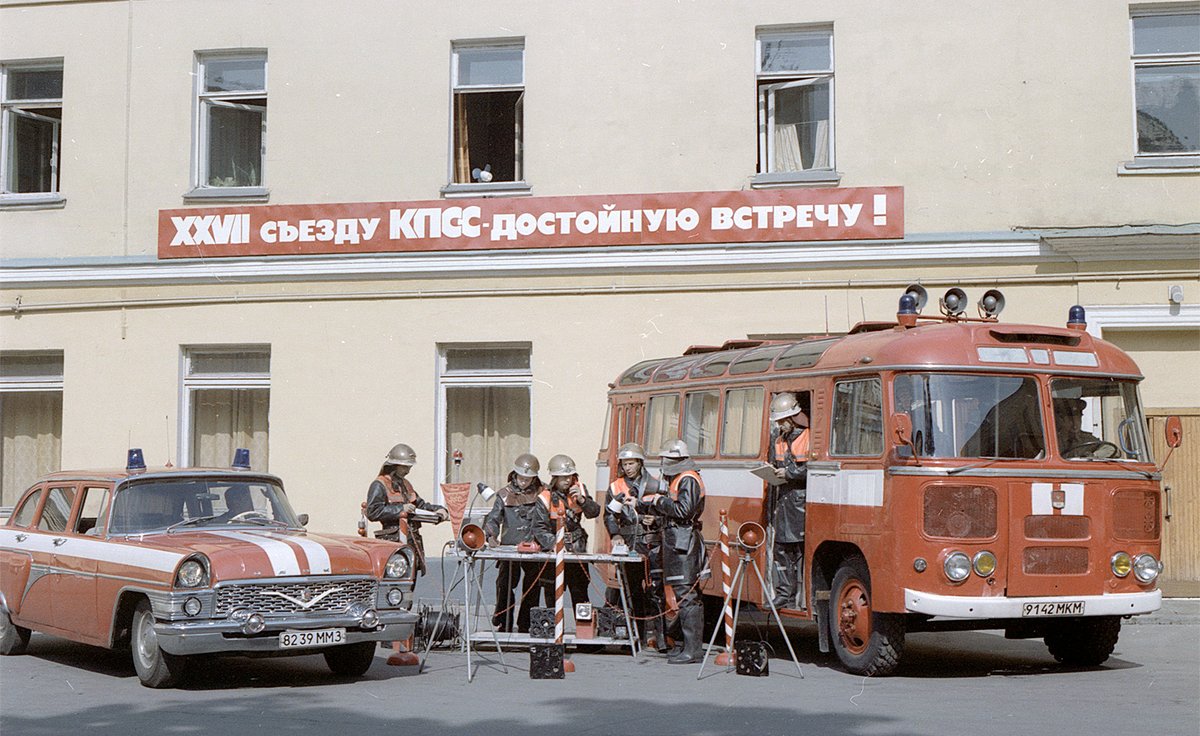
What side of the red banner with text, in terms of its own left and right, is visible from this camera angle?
front

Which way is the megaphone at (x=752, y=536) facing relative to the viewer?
toward the camera

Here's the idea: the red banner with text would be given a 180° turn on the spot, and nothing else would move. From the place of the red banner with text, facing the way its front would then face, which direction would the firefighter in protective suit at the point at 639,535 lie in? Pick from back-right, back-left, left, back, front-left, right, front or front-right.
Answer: back

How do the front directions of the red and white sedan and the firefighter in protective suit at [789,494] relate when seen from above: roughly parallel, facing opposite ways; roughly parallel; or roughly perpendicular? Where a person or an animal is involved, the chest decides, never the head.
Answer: roughly perpendicular

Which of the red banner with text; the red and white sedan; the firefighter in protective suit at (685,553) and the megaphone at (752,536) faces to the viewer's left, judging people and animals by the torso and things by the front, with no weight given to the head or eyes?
the firefighter in protective suit

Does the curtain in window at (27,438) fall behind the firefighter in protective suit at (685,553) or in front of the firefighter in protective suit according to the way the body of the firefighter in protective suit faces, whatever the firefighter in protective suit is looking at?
in front

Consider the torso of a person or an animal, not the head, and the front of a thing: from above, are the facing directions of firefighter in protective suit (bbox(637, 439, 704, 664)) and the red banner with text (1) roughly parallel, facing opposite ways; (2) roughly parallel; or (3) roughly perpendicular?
roughly perpendicular

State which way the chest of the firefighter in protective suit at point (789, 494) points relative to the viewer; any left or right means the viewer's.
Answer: facing the viewer and to the left of the viewer

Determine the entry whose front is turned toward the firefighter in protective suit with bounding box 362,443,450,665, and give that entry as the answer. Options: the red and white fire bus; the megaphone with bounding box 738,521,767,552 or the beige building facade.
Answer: the beige building facade

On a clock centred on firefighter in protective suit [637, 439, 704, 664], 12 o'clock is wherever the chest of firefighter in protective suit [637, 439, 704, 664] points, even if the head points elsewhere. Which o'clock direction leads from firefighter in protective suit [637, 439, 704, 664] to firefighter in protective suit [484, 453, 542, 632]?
firefighter in protective suit [484, 453, 542, 632] is roughly at 1 o'clock from firefighter in protective suit [637, 439, 704, 664].

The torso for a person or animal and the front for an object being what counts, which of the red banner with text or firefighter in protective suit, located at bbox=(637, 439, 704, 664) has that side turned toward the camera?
the red banner with text

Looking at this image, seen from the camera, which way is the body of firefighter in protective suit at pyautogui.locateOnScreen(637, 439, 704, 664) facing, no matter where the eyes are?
to the viewer's left

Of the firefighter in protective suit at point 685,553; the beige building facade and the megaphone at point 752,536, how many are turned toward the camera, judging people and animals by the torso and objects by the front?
2

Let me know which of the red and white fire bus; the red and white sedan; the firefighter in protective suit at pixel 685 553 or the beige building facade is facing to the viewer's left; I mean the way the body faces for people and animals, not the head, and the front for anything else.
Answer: the firefighter in protective suit

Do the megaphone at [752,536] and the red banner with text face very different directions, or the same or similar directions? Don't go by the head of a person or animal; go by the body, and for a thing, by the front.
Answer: same or similar directions

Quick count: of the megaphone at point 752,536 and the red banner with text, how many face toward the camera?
2

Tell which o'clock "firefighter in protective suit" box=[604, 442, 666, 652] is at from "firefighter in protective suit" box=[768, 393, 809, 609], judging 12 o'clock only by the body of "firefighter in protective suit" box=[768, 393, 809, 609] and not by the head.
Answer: "firefighter in protective suit" box=[604, 442, 666, 652] is roughly at 2 o'clock from "firefighter in protective suit" box=[768, 393, 809, 609].

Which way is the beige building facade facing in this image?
toward the camera
